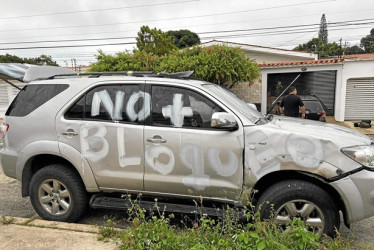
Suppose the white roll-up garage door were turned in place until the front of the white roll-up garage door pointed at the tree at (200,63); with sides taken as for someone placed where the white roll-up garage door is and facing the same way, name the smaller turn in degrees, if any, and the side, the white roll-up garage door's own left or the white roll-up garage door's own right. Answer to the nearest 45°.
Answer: approximately 45° to the white roll-up garage door's own right

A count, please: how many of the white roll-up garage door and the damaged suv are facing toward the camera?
1

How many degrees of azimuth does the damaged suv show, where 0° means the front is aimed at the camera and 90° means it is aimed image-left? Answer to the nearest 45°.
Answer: approximately 270°

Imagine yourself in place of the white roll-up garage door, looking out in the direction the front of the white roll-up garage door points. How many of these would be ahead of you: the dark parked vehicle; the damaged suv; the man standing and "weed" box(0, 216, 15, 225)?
4

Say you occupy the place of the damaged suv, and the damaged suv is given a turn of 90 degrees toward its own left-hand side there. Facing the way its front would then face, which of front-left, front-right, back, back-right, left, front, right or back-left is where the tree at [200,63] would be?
front

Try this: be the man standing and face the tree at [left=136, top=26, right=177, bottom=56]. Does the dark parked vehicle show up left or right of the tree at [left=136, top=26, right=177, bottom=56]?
right

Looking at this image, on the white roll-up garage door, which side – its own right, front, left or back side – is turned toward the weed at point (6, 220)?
front

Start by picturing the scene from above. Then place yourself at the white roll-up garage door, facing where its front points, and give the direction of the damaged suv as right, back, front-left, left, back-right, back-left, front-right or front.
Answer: front

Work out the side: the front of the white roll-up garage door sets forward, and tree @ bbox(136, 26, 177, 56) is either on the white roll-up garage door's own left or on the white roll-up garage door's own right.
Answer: on the white roll-up garage door's own right

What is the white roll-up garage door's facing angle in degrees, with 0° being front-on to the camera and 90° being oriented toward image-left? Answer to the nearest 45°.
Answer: approximately 0°

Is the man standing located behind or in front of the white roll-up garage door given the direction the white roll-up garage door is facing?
in front

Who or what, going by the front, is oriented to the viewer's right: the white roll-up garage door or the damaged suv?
the damaged suv

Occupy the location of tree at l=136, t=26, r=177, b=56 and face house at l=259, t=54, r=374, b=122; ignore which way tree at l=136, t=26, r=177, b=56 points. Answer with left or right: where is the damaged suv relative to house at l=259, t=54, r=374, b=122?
right
